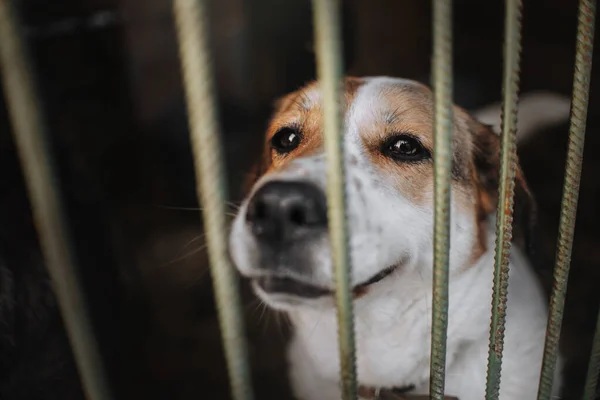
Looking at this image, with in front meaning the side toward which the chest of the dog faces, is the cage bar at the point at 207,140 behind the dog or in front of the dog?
in front

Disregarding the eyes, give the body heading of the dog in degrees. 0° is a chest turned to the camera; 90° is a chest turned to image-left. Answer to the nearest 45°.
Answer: approximately 45°

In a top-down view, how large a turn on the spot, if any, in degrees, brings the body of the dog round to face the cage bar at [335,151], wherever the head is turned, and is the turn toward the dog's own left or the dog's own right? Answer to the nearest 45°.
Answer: approximately 45° to the dog's own left

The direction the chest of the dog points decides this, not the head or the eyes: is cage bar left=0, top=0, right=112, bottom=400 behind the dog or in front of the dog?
in front

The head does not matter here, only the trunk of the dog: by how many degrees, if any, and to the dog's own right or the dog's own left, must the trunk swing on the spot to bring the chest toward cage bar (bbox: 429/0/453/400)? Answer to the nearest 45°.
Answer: approximately 45° to the dog's own left
